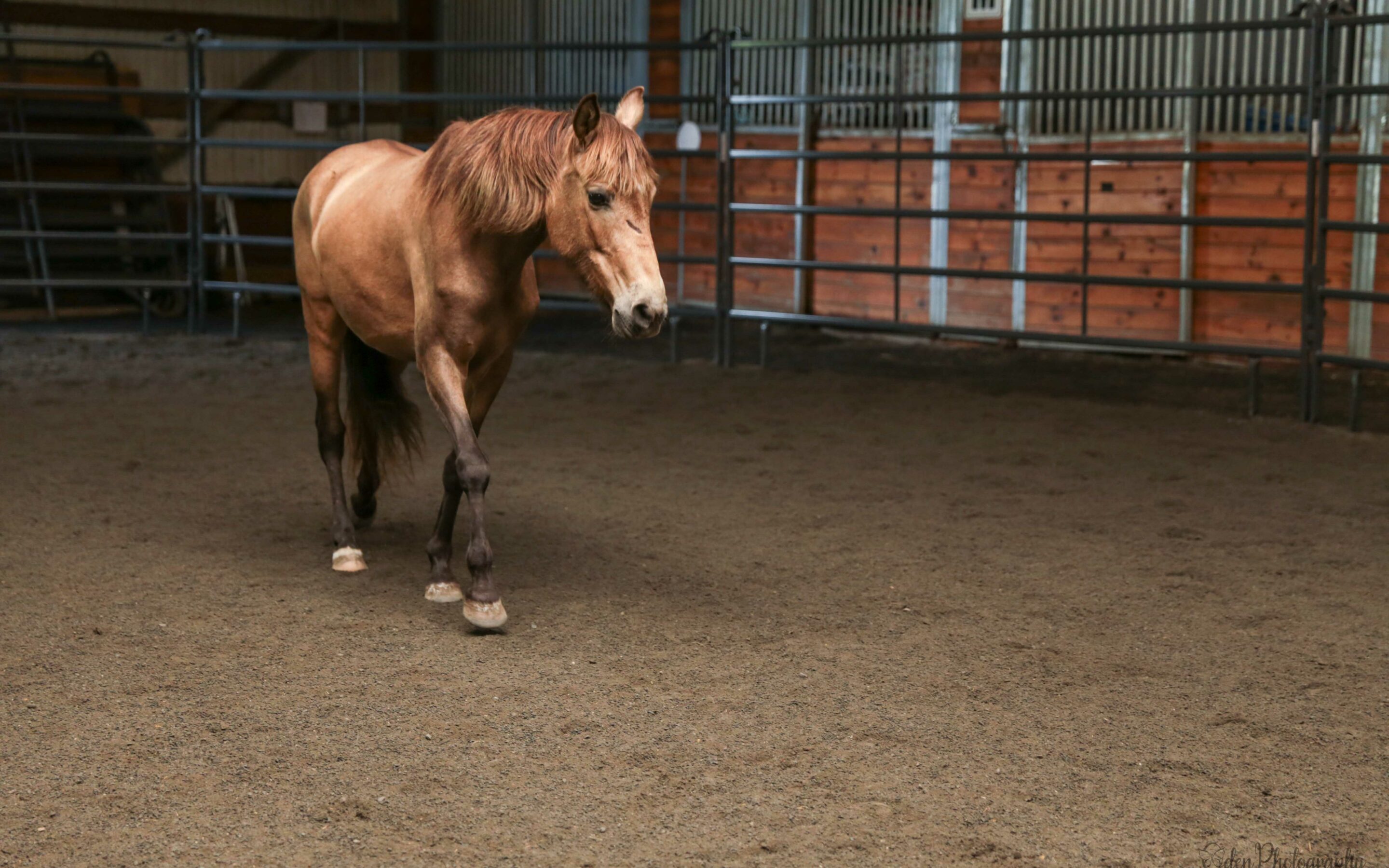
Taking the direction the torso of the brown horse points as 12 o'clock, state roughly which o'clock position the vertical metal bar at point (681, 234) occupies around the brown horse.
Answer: The vertical metal bar is roughly at 8 o'clock from the brown horse.

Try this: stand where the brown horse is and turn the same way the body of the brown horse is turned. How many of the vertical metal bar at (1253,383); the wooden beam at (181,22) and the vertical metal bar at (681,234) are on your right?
0

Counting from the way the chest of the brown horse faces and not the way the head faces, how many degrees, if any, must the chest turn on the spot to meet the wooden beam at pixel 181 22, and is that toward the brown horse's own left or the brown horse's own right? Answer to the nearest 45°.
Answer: approximately 135° to the brown horse's own left

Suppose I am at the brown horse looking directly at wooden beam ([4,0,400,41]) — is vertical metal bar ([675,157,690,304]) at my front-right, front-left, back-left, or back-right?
front-right

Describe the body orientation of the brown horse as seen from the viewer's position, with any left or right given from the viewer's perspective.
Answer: facing the viewer and to the right of the viewer

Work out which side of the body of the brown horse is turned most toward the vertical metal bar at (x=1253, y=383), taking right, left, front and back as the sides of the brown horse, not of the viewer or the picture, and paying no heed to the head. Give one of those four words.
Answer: left

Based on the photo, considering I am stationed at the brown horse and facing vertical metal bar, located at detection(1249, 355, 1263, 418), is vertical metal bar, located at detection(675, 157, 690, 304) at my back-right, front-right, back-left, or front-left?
front-left
